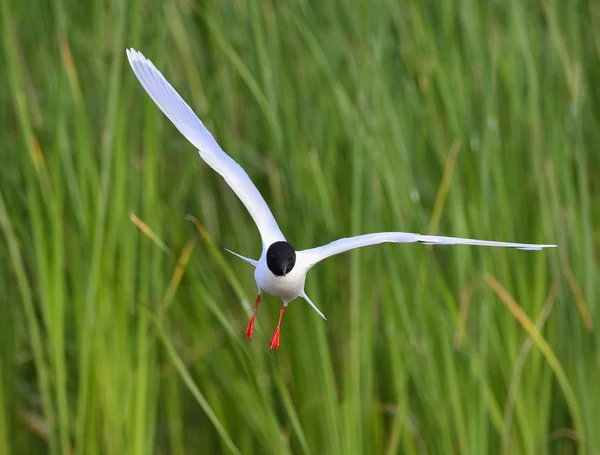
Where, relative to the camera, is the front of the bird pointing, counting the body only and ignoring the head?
toward the camera
